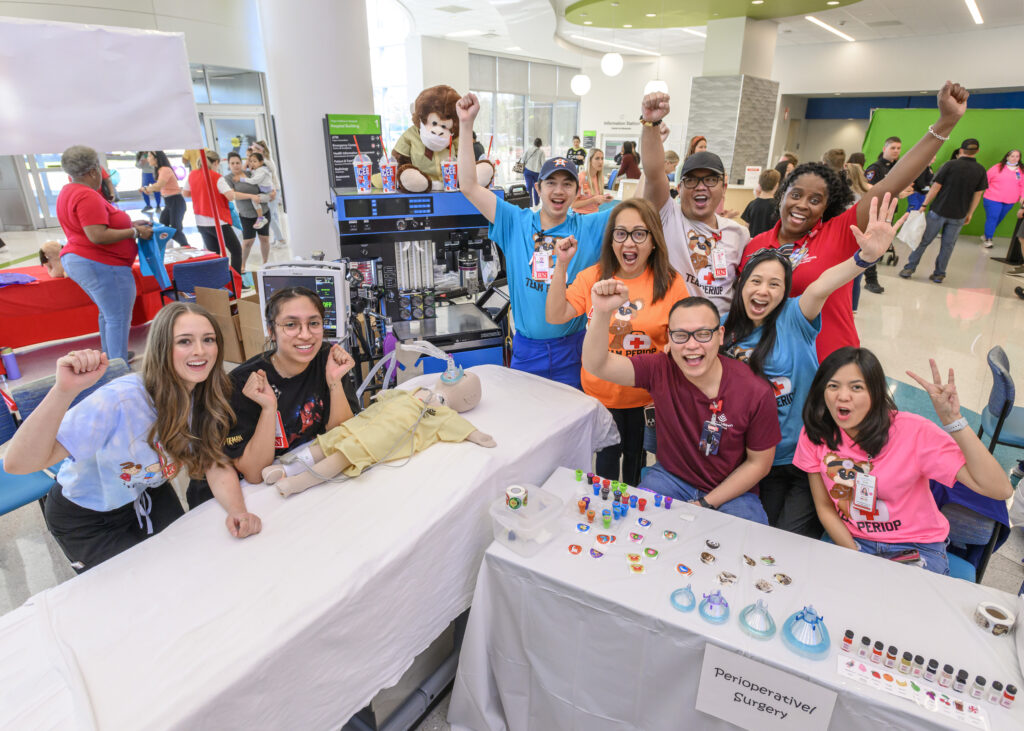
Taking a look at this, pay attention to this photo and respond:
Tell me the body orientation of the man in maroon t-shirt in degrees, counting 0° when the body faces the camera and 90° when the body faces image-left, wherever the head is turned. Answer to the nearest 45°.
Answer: approximately 0°

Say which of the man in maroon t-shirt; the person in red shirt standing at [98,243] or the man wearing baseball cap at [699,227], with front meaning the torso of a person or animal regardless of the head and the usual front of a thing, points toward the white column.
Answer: the person in red shirt standing

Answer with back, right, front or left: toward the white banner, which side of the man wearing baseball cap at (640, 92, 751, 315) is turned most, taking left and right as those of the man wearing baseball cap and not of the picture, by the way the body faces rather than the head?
right

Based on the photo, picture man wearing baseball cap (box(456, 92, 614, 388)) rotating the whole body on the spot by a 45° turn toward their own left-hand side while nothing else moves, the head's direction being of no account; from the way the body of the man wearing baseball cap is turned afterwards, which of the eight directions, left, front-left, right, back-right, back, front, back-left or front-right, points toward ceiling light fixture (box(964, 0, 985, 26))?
left

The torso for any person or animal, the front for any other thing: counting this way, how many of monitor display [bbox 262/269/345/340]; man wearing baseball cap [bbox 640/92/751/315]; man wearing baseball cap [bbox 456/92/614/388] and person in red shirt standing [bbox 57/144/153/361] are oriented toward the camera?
3

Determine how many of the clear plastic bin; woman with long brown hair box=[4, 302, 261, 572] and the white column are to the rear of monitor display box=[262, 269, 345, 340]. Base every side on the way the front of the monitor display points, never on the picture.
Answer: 1

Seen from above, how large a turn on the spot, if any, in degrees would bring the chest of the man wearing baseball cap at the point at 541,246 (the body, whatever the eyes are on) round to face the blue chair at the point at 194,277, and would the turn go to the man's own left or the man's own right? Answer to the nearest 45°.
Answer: approximately 135° to the man's own right
